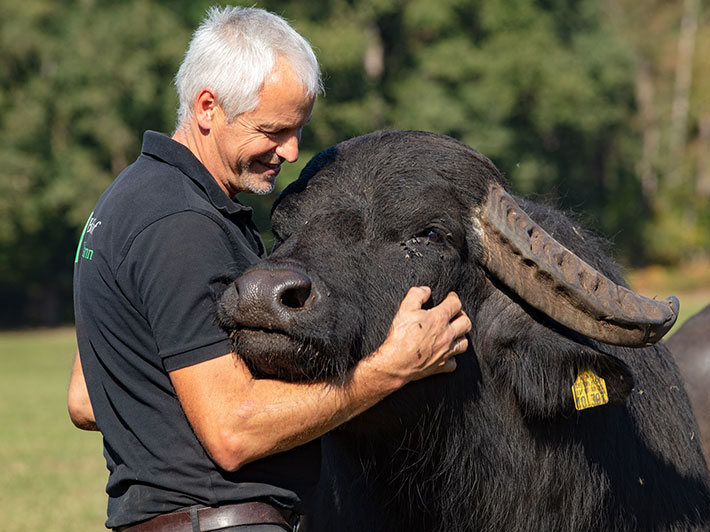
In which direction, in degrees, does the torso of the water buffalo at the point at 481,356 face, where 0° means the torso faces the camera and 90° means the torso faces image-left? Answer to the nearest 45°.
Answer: approximately 45°

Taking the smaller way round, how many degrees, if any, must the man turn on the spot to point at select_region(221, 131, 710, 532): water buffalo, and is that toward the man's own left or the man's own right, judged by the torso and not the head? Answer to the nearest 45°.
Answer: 0° — they already face it

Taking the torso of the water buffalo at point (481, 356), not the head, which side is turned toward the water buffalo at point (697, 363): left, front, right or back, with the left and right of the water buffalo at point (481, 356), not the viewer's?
back

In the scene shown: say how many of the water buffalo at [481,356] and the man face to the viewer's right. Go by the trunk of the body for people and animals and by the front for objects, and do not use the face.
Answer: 1

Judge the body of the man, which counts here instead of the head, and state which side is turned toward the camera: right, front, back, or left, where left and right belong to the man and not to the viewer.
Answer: right

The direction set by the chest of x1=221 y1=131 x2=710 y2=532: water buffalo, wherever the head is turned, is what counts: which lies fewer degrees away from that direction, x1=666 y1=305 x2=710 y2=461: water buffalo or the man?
the man
